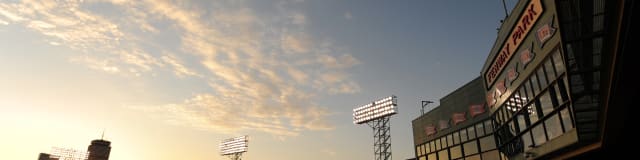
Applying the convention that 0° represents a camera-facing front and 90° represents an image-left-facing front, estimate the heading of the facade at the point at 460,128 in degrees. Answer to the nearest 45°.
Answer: approximately 45°
